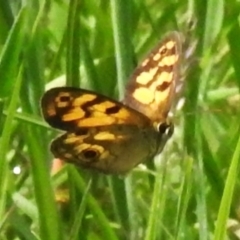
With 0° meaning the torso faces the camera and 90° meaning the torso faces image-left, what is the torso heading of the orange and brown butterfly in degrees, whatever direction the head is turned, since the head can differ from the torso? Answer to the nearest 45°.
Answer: approximately 270°
